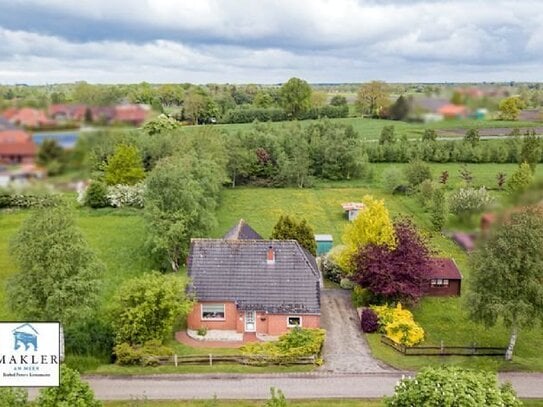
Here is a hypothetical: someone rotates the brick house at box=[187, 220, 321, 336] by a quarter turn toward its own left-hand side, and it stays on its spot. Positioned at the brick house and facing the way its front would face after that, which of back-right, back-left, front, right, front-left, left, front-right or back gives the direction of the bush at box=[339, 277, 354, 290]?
front-left

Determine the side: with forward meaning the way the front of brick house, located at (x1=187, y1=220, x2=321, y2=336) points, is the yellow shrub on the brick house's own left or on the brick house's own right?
on the brick house's own left

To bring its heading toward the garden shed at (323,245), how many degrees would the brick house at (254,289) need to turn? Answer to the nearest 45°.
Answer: approximately 180°

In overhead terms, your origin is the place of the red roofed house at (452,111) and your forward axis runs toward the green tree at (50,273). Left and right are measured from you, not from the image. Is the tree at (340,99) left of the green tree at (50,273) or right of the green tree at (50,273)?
right

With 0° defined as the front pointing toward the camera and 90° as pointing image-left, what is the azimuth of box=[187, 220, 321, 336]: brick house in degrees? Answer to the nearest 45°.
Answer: approximately 0°

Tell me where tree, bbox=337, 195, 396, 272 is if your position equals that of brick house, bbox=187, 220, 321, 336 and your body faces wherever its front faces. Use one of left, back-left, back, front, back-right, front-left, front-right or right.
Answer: back-left

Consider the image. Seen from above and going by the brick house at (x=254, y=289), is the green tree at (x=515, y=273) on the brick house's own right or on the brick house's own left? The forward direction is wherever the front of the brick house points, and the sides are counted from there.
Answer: on the brick house's own left

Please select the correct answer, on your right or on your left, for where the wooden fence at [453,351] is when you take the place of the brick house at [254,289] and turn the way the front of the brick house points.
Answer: on your left
